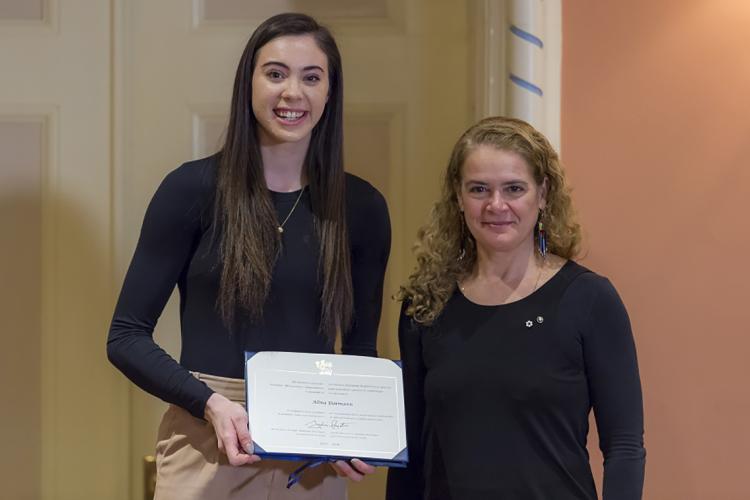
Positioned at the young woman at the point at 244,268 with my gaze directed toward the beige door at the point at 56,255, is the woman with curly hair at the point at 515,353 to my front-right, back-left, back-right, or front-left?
back-right

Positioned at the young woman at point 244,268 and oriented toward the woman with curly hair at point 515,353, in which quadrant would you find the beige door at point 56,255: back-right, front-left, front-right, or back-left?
back-left

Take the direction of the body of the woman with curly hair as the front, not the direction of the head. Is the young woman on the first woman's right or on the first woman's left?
on the first woman's right

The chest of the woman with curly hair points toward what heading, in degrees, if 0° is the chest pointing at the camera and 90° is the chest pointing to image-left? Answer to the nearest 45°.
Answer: approximately 0°

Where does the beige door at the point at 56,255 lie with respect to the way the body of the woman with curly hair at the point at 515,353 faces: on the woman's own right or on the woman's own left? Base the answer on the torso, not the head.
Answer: on the woman's own right
